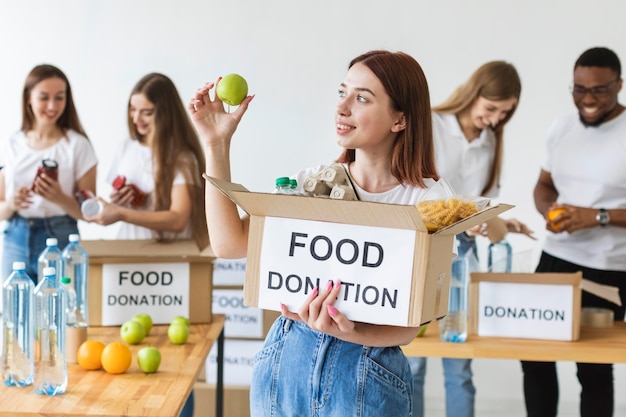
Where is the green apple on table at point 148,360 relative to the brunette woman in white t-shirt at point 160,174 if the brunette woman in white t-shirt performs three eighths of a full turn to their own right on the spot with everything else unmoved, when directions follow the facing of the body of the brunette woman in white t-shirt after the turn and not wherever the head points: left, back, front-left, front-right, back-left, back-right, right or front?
back

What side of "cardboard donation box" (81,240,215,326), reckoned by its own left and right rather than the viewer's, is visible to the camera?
front

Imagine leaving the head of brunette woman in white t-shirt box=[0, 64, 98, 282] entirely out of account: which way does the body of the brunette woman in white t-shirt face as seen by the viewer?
toward the camera

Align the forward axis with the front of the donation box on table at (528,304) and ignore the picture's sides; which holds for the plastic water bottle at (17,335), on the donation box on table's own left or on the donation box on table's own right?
on the donation box on table's own right

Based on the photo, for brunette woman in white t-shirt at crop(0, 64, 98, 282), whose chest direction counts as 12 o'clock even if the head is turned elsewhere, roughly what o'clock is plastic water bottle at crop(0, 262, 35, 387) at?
The plastic water bottle is roughly at 12 o'clock from the brunette woman in white t-shirt.

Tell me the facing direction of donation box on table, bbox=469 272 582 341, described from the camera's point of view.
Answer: facing the viewer

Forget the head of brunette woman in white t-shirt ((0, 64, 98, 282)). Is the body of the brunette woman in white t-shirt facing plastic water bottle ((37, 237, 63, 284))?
yes

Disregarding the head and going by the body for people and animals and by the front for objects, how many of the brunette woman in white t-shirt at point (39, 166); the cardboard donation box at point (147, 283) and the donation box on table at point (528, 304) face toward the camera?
3
